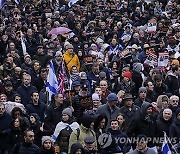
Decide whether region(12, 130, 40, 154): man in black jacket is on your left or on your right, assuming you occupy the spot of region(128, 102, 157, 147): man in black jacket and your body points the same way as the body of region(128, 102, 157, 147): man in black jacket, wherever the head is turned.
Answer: on your right

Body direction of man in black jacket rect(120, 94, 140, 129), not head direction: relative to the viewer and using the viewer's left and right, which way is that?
facing the viewer

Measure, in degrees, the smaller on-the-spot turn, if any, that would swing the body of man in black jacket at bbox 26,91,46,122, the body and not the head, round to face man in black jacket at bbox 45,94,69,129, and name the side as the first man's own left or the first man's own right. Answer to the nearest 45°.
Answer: approximately 45° to the first man's own left

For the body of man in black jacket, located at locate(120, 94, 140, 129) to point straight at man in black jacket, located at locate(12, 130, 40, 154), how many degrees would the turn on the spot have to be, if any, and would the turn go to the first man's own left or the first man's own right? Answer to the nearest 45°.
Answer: approximately 45° to the first man's own right

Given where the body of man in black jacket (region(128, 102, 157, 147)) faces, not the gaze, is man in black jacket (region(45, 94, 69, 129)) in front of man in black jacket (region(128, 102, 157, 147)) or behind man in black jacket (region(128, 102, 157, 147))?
behind

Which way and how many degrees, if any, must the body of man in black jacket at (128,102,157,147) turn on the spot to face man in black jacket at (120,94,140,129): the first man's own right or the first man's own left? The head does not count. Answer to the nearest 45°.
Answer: approximately 180°

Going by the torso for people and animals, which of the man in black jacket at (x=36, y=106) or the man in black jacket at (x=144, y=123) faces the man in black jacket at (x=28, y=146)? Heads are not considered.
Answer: the man in black jacket at (x=36, y=106)

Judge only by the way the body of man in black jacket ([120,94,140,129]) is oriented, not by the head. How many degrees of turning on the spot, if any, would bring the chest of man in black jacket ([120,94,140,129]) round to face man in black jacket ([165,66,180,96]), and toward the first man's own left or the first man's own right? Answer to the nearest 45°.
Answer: approximately 135° to the first man's own left

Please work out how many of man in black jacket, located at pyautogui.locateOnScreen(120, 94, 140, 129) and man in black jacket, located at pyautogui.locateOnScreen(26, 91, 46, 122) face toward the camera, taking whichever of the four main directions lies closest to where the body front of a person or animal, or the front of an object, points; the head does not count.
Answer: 2

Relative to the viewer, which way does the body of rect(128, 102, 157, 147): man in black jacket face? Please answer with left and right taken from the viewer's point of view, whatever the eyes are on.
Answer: facing the viewer and to the right of the viewer

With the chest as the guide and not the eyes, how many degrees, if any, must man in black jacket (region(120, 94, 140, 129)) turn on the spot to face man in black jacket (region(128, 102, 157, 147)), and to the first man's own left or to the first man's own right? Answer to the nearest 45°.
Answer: approximately 45° to the first man's own left
